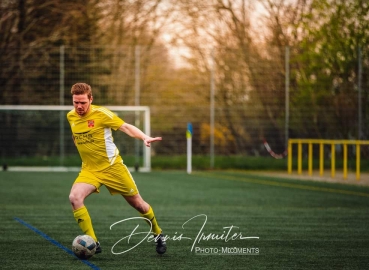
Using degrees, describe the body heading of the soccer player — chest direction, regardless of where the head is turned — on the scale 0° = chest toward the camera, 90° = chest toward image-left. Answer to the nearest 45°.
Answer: approximately 45°

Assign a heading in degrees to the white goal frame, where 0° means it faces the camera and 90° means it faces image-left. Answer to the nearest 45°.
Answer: approximately 0°

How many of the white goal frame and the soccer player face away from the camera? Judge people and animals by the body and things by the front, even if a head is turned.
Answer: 0

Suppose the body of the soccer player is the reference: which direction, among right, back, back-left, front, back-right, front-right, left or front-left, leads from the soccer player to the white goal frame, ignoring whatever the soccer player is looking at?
back-right

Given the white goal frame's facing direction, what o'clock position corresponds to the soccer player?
The soccer player is roughly at 12 o'clock from the white goal frame.

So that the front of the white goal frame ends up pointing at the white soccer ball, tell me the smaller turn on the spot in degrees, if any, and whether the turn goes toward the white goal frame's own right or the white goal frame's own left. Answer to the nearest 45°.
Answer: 0° — it already faces it
